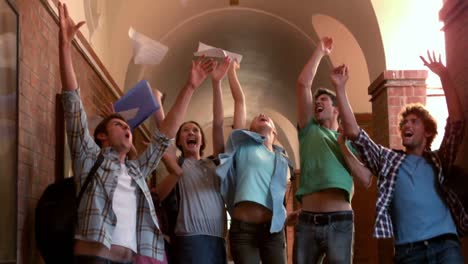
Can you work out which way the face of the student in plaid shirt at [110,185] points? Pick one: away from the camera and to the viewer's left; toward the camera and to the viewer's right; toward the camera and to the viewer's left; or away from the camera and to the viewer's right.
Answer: toward the camera and to the viewer's right

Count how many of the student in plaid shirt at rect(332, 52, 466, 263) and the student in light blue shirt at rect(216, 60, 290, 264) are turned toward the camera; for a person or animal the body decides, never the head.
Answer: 2

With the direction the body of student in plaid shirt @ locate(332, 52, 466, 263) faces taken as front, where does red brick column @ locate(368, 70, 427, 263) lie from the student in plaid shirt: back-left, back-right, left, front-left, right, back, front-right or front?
back

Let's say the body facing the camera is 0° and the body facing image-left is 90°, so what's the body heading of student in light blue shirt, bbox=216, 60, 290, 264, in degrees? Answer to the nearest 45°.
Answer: approximately 0°

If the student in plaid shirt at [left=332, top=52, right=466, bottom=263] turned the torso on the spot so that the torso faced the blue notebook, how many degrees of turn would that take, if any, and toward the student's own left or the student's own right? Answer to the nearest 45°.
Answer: approximately 90° to the student's own right

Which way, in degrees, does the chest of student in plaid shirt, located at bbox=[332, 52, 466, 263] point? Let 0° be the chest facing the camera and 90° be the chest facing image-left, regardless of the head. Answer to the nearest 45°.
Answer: approximately 0°

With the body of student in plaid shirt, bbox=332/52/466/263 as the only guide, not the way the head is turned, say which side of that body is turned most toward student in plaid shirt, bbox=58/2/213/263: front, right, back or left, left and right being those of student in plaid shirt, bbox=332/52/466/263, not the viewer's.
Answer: right

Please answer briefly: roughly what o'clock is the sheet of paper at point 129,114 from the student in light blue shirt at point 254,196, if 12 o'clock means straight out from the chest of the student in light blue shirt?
The sheet of paper is roughly at 3 o'clock from the student in light blue shirt.

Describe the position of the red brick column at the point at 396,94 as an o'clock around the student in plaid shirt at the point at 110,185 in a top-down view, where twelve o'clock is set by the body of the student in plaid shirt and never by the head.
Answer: The red brick column is roughly at 9 o'clock from the student in plaid shirt.

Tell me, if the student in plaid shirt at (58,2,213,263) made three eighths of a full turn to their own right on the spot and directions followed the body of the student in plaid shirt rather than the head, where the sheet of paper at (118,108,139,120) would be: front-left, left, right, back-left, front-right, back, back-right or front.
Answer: right

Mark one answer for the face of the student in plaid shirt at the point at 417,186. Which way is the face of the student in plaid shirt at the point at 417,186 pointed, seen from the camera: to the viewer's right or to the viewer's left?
to the viewer's left
